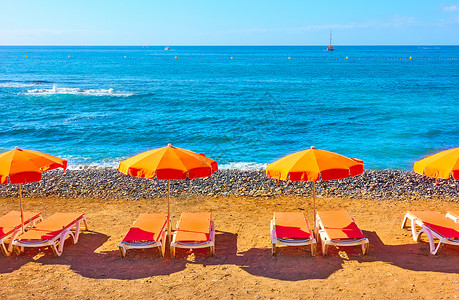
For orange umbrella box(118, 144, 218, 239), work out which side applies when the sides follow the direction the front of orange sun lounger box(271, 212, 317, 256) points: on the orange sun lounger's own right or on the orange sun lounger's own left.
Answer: on the orange sun lounger's own right

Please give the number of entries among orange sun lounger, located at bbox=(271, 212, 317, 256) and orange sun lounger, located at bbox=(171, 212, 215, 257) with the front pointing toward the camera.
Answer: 2

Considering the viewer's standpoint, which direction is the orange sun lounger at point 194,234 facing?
facing the viewer

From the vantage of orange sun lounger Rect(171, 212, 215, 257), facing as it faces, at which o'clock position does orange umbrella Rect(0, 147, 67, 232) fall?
The orange umbrella is roughly at 3 o'clock from the orange sun lounger.

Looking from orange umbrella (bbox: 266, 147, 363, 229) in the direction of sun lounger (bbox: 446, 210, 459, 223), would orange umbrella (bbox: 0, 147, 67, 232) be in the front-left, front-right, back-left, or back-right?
back-left

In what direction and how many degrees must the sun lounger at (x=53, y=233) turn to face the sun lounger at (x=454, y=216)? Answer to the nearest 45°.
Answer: approximately 90° to its right

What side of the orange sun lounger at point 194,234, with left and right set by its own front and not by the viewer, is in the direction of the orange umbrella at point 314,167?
left

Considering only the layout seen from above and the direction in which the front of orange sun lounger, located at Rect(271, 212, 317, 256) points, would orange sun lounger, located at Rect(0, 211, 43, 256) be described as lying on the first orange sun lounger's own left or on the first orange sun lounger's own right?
on the first orange sun lounger's own right

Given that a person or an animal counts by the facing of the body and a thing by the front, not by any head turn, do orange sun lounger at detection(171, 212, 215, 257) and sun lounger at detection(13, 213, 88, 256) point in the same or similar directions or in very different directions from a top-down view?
same or similar directions

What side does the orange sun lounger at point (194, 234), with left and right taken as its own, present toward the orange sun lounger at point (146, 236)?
right

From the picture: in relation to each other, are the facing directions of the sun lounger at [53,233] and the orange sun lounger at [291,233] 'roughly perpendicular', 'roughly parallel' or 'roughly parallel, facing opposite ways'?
roughly parallel

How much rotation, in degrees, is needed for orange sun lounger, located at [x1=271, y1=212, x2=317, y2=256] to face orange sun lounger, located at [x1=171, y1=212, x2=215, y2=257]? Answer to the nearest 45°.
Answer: approximately 90° to its right

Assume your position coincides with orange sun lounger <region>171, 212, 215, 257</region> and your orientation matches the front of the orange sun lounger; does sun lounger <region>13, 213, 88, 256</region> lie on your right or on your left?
on your right

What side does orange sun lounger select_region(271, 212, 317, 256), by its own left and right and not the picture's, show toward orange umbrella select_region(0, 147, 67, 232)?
right

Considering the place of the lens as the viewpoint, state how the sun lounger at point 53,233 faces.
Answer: facing the viewer and to the left of the viewer
